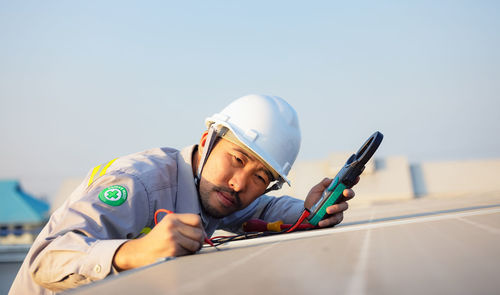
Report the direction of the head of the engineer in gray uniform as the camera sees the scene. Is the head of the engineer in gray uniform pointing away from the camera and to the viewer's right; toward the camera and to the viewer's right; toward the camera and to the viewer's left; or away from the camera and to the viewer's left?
toward the camera and to the viewer's right

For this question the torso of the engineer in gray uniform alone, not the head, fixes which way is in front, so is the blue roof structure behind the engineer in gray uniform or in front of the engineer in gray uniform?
behind

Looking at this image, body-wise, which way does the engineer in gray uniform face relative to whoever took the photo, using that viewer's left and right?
facing the viewer and to the right of the viewer
